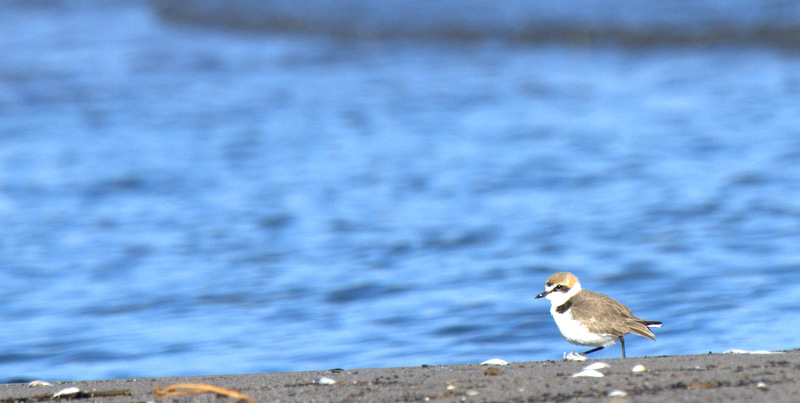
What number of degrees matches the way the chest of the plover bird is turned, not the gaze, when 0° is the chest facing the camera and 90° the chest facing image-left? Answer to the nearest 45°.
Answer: approximately 90°

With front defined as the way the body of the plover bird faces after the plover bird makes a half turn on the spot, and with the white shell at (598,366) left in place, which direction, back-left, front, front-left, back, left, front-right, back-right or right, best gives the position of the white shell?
right

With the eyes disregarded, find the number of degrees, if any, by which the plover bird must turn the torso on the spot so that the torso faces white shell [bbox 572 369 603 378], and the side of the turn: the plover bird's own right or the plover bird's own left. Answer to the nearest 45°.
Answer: approximately 90° to the plover bird's own left

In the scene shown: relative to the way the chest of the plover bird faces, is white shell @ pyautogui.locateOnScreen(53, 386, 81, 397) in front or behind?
in front
